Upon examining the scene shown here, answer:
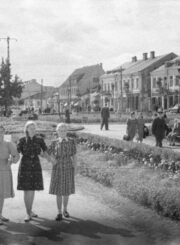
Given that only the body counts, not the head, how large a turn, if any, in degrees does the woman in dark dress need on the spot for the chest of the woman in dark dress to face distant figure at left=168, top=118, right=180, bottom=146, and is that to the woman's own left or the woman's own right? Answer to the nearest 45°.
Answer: approximately 135° to the woman's own left

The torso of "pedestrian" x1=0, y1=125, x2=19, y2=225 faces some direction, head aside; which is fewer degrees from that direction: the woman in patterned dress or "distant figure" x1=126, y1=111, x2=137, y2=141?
the woman in patterned dress

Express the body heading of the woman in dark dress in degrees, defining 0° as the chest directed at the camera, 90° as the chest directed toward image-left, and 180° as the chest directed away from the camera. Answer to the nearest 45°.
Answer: approximately 0°

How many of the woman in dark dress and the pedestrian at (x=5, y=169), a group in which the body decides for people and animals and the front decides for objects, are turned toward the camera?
2

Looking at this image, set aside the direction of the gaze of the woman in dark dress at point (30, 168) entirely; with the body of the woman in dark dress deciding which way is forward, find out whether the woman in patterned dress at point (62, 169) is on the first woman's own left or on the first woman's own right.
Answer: on the first woman's own left

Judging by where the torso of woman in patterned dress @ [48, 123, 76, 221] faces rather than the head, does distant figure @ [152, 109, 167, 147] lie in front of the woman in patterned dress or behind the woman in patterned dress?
behind
